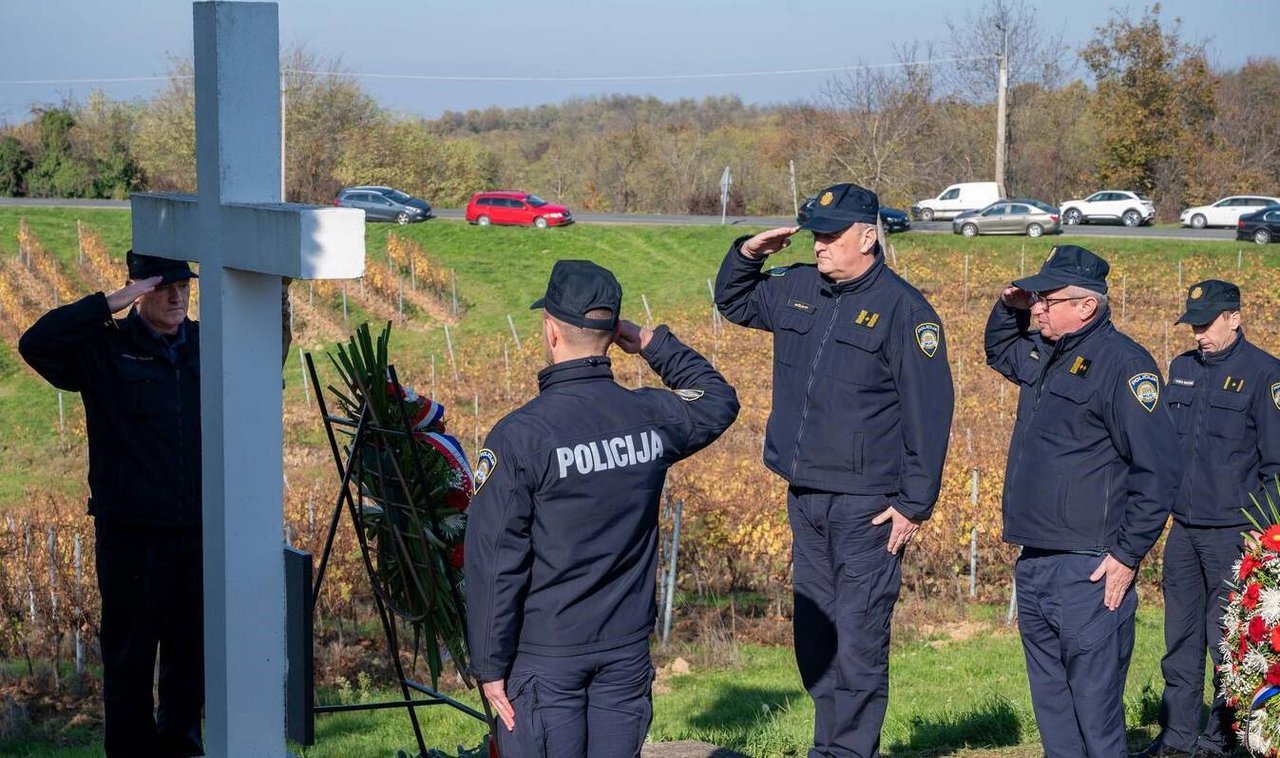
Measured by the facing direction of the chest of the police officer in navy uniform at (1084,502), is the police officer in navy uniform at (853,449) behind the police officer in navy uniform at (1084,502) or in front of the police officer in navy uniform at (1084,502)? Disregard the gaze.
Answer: in front

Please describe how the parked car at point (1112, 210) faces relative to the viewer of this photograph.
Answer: facing to the left of the viewer

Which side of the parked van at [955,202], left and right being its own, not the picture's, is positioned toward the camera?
left

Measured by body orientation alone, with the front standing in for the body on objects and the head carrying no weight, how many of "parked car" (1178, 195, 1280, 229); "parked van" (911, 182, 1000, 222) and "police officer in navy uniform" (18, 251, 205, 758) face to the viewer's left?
2

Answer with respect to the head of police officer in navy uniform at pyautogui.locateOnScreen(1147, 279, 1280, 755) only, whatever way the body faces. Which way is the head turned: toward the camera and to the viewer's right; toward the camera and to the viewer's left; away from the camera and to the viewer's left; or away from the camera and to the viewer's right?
toward the camera and to the viewer's left

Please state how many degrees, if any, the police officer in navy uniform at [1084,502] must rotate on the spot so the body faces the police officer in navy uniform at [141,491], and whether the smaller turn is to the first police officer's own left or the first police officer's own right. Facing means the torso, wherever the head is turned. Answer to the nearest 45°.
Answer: approximately 45° to the first police officer's own right

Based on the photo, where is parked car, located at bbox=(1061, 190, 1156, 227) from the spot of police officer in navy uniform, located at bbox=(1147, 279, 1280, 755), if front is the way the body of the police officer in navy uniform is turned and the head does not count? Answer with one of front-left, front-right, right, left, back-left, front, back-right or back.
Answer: back-right

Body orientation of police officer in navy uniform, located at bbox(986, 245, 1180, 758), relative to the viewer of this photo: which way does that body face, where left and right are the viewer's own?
facing the viewer and to the left of the viewer

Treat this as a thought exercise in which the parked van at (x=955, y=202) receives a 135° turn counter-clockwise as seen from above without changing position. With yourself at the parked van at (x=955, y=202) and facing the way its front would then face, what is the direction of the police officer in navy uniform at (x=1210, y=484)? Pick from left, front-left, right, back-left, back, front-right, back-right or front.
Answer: front-right

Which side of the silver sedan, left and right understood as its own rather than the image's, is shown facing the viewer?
left

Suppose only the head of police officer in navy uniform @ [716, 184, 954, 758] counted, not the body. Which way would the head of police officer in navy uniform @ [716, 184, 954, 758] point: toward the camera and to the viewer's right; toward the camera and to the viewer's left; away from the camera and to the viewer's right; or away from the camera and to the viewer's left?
toward the camera and to the viewer's left

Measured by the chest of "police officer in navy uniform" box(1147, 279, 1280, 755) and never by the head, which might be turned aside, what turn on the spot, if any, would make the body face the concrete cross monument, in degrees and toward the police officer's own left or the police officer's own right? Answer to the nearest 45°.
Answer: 0° — they already face it

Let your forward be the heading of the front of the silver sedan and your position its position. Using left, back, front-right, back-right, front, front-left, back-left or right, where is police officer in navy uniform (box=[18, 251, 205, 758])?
left

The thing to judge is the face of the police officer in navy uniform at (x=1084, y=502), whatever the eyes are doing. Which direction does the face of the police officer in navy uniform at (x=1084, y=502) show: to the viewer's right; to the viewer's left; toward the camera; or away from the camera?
to the viewer's left
